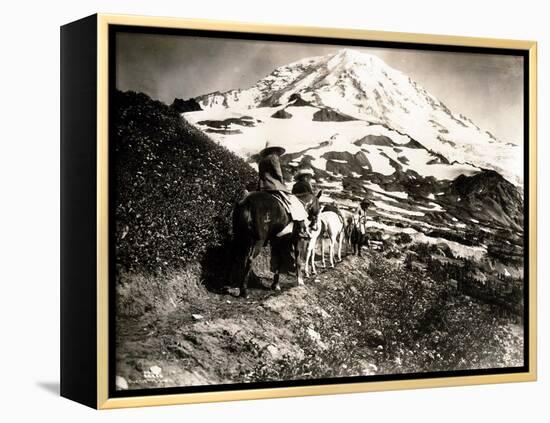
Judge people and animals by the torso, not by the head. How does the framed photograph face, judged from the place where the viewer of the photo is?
facing the viewer and to the right of the viewer
